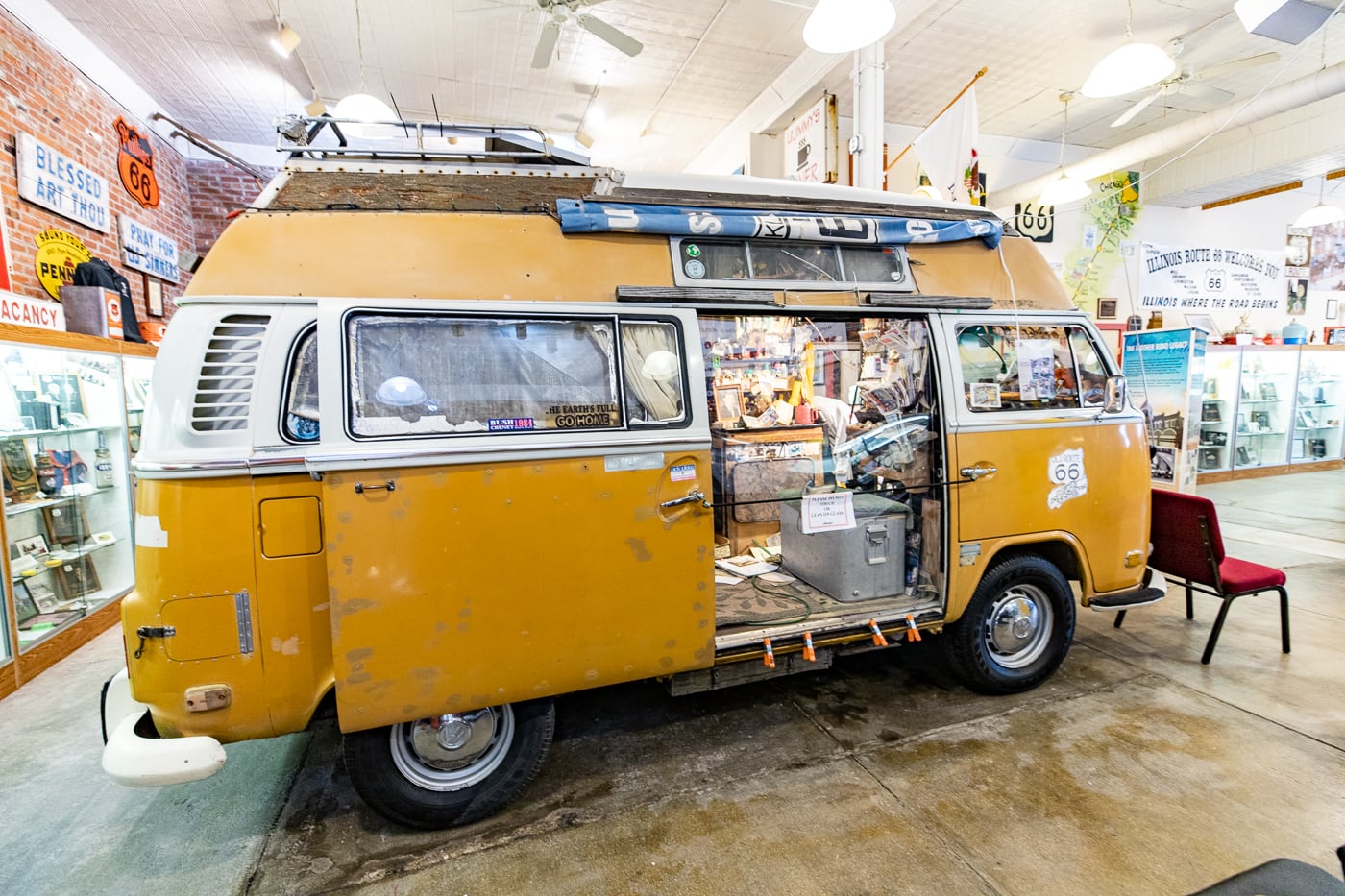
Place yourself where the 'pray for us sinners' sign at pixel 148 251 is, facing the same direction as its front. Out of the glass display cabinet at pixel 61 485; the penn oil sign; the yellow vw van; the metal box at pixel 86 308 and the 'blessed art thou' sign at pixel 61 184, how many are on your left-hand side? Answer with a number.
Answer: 0

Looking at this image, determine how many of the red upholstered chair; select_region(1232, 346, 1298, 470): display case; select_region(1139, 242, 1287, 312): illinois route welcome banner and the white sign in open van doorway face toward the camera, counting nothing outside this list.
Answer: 3

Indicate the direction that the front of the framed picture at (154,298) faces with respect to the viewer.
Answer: facing the viewer and to the right of the viewer

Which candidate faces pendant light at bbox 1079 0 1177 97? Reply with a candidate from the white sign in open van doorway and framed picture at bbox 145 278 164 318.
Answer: the framed picture

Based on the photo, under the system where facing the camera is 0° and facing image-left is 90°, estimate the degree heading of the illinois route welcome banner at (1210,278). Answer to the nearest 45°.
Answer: approximately 0°

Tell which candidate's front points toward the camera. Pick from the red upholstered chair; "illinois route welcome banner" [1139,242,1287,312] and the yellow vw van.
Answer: the illinois route welcome banner

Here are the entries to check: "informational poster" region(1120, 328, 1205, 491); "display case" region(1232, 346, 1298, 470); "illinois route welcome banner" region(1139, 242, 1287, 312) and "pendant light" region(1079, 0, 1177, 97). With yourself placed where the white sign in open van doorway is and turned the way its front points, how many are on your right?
0

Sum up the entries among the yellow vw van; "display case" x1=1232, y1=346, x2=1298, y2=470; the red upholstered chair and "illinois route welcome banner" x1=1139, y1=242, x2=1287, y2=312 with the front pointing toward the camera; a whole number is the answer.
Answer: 2

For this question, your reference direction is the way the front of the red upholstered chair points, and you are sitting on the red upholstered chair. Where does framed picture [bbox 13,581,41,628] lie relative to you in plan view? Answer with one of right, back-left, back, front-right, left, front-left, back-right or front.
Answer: back

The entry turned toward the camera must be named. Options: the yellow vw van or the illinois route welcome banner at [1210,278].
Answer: the illinois route welcome banner

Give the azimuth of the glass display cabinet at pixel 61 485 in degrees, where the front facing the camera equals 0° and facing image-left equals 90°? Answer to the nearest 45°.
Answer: approximately 315°

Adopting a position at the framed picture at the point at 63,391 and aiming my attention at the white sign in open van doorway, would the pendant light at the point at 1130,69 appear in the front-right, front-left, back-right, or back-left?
front-left

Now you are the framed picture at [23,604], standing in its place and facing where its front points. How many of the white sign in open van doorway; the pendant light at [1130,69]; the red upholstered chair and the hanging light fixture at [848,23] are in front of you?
4

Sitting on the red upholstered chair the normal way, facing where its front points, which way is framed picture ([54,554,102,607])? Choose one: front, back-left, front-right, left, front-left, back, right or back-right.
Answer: back

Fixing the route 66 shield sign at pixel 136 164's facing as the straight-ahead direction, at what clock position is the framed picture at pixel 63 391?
The framed picture is roughly at 2 o'clock from the route 66 shield sign.

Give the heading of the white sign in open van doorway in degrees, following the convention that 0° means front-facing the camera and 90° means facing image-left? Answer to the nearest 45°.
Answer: approximately 0°

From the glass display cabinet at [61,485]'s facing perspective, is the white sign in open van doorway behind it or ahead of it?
ahead

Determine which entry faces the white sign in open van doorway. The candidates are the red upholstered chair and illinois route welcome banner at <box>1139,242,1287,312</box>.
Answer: the illinois route welcome banner

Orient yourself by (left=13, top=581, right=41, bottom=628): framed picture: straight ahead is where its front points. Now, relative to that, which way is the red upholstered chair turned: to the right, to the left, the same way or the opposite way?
the same way
